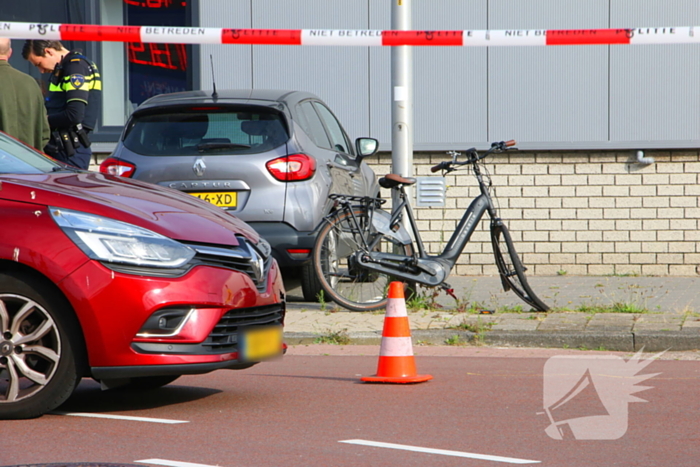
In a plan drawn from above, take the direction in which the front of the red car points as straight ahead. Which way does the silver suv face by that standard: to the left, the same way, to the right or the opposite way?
to the left

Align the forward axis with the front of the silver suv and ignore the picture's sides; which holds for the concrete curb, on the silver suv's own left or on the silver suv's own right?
on the silver suv's own right

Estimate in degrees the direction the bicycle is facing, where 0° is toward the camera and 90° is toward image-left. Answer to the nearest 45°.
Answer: approximately 270°

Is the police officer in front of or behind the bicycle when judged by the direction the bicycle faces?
behind

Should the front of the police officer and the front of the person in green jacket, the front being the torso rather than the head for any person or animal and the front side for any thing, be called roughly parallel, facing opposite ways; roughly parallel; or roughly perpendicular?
roughly perpendicular

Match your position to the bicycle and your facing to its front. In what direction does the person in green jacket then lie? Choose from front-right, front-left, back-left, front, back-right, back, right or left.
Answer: back

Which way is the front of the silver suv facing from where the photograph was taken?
facing away from the viewer and to the right of the viewer
